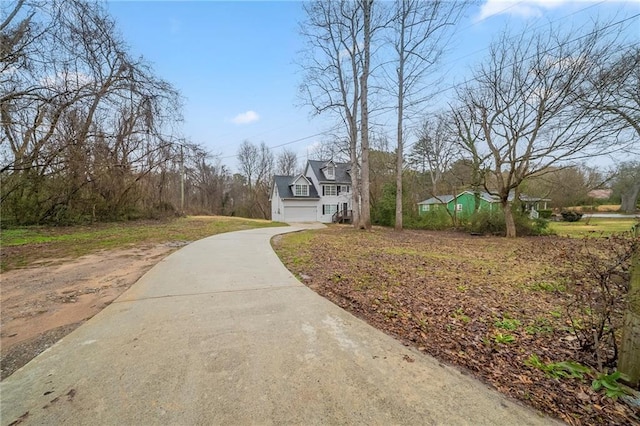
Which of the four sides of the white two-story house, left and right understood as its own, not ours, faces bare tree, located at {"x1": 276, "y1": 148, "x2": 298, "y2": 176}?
back

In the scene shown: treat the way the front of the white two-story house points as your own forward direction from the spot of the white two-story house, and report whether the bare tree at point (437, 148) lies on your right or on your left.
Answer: on your left

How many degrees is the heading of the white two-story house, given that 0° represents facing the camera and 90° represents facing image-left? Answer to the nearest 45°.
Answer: approximately 0°

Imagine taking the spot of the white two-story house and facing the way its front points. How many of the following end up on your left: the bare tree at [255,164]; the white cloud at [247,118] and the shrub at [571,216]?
1

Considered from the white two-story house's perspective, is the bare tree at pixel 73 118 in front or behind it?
in front

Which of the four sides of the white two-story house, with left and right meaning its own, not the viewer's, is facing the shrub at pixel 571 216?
left

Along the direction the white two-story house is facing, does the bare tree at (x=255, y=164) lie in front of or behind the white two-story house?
behind

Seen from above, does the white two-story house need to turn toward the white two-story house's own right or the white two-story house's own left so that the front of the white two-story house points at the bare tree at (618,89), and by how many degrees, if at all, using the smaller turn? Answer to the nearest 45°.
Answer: approximately 45° to the white two-story house's own left

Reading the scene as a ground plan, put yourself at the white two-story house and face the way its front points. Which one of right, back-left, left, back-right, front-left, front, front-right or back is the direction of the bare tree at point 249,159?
back-right
